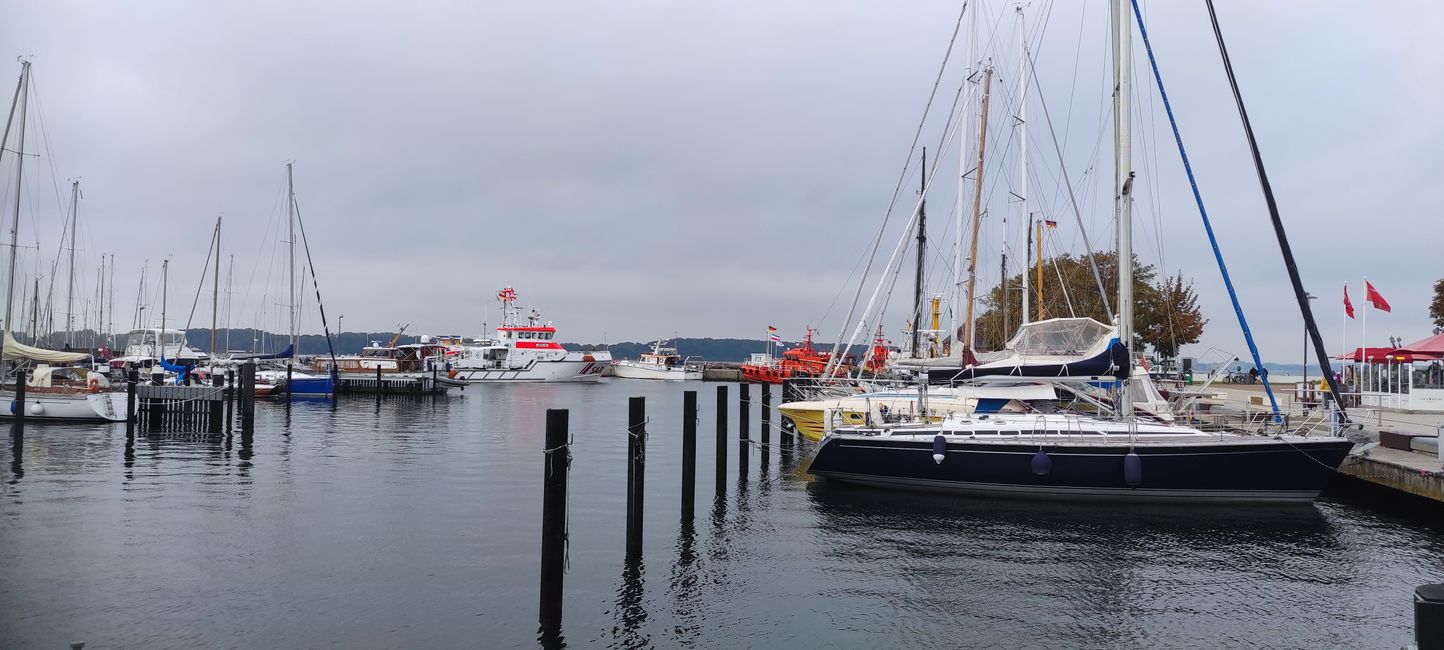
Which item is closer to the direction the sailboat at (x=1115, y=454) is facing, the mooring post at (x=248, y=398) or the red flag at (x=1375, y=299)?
the red flag

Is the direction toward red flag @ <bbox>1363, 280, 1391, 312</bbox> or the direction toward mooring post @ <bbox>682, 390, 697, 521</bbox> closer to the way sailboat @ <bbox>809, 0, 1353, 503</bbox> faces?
the red flag

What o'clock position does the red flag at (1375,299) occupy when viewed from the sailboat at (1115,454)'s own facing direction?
The red flag is roughly at 10 o'clock from the sailboat.

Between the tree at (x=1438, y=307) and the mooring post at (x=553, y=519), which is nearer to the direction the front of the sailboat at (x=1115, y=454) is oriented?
the tree

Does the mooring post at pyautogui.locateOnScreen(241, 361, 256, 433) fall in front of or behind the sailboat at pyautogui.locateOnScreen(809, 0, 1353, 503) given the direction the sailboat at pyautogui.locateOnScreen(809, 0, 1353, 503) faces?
behind

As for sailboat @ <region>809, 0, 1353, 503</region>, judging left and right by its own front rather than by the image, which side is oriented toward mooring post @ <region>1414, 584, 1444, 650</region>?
right

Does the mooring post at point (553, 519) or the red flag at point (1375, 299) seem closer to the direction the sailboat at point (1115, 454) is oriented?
the red flag

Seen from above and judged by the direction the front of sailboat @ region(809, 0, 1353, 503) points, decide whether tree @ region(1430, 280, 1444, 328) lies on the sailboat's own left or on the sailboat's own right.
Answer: on the sailboat's own left

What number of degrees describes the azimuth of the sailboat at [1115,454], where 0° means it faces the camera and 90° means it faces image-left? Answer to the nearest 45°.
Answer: approximately 270°

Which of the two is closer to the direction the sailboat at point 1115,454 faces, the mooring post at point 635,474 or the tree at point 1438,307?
the tree

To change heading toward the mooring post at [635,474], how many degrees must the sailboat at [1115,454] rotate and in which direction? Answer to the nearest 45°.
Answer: approximately 135° to its right

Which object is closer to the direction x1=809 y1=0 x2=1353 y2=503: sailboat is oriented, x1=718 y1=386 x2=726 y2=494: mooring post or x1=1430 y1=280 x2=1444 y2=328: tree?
the tree
